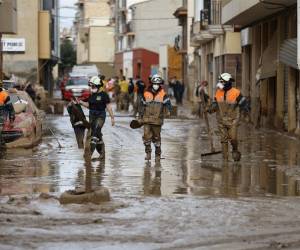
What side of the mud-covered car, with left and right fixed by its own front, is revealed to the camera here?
front

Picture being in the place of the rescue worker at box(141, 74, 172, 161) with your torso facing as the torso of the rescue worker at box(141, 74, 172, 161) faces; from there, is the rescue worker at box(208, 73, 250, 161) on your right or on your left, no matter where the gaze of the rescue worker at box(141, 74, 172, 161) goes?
on your left

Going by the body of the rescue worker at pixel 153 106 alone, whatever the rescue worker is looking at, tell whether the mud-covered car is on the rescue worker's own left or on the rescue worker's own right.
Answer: on the rescue worker's own right

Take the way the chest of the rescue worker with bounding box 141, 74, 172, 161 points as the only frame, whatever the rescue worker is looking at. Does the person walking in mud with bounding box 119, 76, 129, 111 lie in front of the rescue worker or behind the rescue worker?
behind

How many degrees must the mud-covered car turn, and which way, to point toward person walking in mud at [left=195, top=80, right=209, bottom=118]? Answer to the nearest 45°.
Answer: approximately 135° to its left

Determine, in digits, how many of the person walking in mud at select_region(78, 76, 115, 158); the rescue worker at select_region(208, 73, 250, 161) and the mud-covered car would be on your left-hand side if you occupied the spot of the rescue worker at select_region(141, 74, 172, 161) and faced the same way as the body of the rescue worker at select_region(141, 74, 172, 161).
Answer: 1

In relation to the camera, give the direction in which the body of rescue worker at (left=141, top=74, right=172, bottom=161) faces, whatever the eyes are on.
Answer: toward the camera
